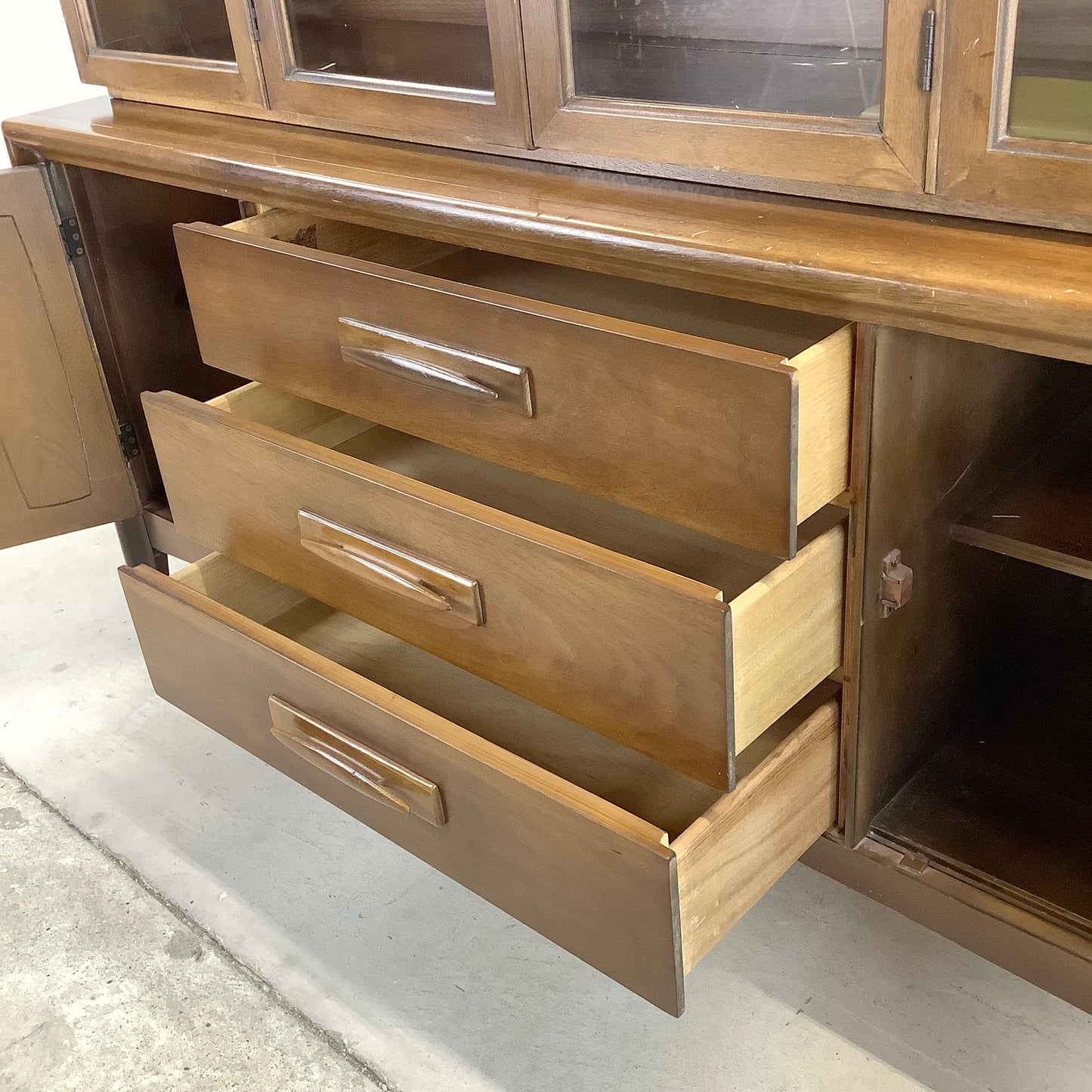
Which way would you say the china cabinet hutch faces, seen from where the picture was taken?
facing the viewer and to the left of the viewer
